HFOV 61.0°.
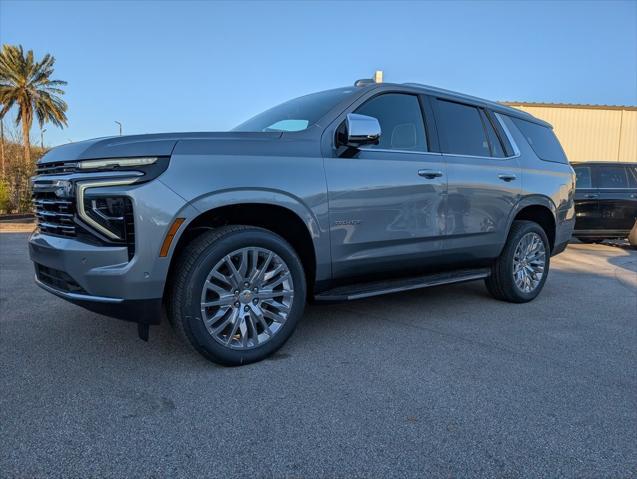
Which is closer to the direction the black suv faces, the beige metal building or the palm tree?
the palm tree

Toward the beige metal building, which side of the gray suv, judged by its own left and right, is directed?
back

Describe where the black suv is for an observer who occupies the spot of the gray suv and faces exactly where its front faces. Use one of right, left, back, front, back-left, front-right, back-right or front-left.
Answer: back

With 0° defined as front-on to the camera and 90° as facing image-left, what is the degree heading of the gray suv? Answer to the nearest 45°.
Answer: approximately 45°

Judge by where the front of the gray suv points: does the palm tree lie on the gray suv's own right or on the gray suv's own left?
on the gray suv's own right

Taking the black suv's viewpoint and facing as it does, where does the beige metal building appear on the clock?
The beige metal building is roughly at 3 o'clock from the black suv.

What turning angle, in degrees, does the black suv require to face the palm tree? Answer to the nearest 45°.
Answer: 0° — it already faces it
